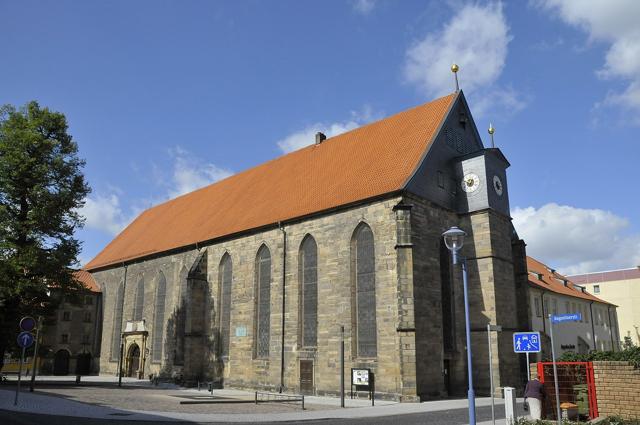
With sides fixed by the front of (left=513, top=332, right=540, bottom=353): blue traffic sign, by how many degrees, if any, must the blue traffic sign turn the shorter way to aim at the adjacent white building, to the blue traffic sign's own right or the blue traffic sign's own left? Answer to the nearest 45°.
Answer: approximately 180°

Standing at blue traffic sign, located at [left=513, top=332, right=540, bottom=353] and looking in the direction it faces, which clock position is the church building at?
The church building is roughly at 5 o'clock from the blue traffic sign.

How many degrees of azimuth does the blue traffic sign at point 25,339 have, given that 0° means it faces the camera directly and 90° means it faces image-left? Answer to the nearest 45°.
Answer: approximately 0°

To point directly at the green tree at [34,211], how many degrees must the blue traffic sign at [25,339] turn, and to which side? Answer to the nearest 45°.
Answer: approximately 180°
